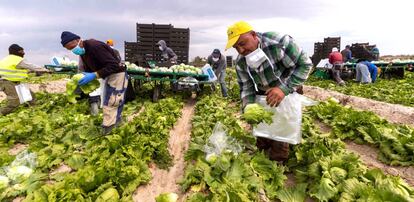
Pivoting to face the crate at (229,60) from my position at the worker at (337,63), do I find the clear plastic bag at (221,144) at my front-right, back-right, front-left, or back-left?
back-left

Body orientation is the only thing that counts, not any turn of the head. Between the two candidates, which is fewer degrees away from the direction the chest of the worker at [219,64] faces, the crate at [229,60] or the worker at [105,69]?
the worker

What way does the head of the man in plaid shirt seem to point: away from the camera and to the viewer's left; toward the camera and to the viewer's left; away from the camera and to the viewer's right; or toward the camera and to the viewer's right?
toward the camera and to the viewer's left

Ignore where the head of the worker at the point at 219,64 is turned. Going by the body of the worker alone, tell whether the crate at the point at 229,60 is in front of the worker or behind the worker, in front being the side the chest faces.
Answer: behind

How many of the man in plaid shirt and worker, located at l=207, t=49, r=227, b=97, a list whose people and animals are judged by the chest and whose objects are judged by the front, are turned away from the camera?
0

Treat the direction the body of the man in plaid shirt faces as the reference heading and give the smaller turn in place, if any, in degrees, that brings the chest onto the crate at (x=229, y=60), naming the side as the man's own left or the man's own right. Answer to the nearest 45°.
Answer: approximately 135° to the man's own right

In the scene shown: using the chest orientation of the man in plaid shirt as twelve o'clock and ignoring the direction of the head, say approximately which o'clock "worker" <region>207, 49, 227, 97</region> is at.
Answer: The worker is roughly at 4 o'clock from the man in plaid shirt.

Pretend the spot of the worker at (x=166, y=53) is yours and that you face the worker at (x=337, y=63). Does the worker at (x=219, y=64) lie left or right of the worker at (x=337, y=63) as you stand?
right

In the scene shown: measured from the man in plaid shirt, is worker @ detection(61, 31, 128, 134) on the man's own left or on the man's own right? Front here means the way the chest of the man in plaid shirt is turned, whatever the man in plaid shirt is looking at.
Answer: on the man's own right

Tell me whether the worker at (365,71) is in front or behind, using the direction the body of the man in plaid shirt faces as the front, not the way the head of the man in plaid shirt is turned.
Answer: behind

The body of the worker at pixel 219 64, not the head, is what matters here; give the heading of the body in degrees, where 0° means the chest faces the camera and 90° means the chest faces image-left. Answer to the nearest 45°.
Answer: approximately 45°
